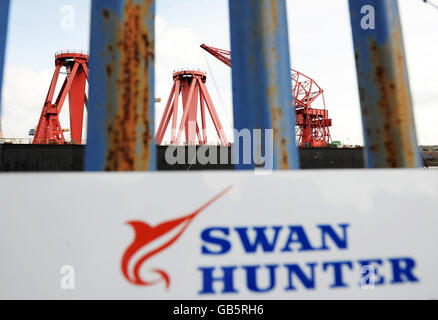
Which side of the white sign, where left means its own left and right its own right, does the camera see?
front

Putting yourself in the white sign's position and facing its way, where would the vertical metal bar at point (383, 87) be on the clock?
The vertical metal bar is roughly at 8 o'clock from the white sign.

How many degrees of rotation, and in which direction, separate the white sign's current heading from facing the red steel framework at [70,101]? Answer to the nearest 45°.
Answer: approximately 135° to its right

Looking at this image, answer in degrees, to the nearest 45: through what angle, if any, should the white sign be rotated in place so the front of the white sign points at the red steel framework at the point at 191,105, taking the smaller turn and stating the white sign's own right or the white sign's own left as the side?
approximately 180°
